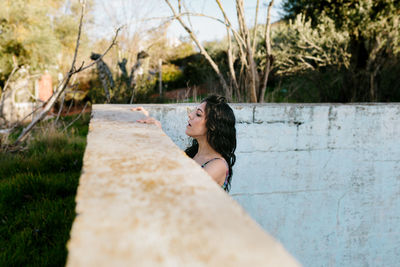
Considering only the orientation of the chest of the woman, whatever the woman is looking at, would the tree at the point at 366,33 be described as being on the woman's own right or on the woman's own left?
on the woman's own right

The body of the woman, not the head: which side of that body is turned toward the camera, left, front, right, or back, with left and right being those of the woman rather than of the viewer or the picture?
left
